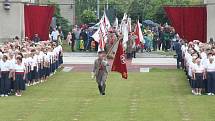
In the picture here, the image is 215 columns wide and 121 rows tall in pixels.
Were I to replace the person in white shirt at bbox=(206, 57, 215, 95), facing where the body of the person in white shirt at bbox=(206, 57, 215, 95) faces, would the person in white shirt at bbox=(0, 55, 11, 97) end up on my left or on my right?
on my right

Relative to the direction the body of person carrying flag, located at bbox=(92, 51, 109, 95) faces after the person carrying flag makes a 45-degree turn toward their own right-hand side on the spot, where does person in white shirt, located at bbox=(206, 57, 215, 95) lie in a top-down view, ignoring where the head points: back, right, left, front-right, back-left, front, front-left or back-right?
back-left

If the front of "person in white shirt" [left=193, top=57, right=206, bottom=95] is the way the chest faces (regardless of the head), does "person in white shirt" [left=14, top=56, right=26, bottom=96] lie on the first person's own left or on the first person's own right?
on the first person's own right

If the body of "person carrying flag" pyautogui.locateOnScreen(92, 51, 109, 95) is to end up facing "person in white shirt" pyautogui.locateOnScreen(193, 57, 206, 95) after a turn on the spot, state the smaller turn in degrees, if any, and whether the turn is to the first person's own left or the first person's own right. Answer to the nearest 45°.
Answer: approximately 90° to the first person's own left
